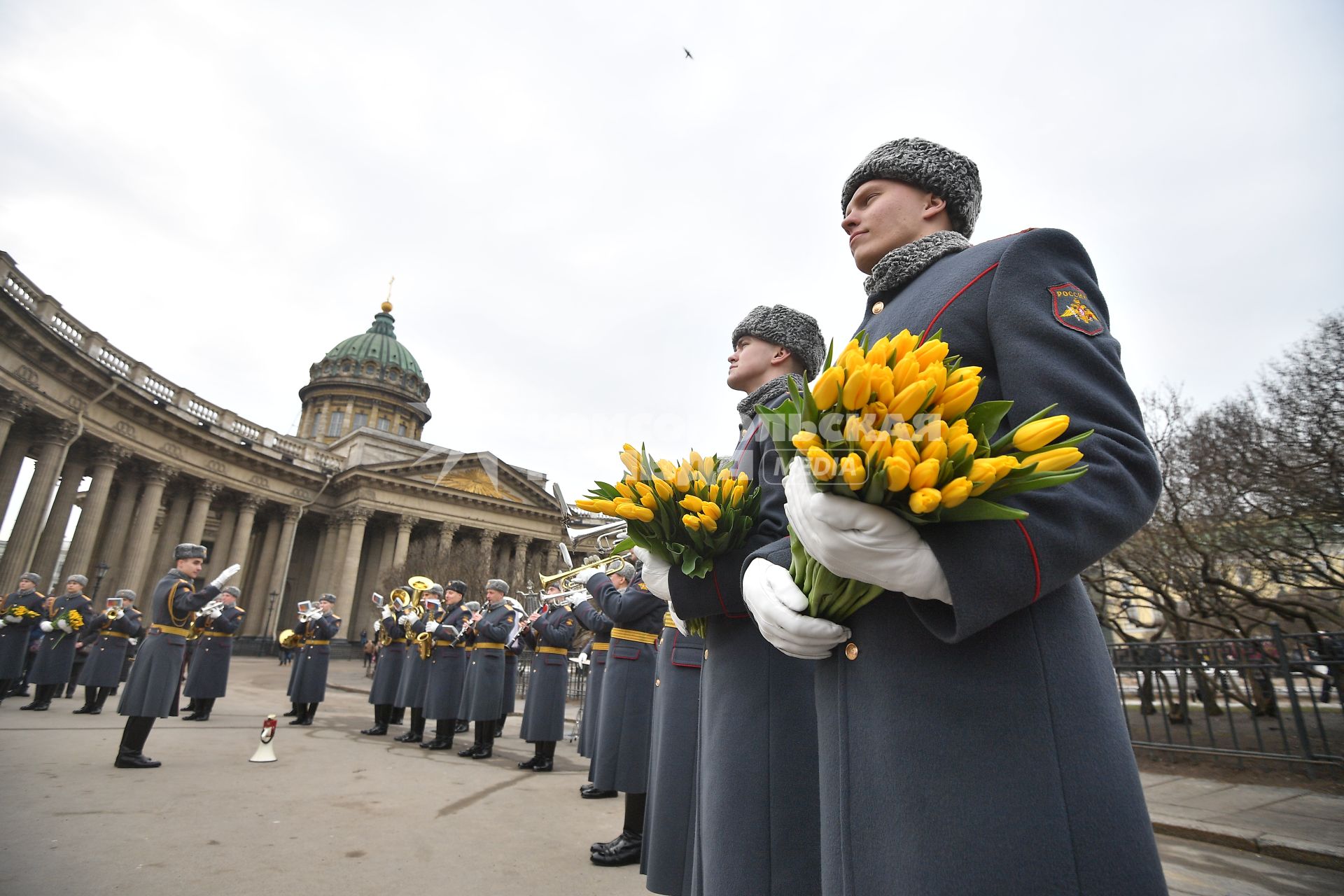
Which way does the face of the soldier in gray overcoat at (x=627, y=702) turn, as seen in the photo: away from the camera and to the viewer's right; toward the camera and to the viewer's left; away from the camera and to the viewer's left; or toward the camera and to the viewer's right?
away from the camera and to the viewer's left

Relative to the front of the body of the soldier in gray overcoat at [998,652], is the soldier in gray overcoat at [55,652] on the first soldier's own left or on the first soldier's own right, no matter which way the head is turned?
on the first soldier's own right

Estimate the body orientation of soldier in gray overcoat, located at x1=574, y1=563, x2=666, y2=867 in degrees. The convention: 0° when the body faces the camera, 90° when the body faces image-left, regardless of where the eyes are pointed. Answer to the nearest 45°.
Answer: approximately 90°

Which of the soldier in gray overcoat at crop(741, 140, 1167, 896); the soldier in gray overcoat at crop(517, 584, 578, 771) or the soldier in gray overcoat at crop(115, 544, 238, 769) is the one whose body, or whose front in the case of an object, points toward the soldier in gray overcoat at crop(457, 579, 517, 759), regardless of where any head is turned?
the soldier in gray overcoat at crop(115, 544, 238, 769)

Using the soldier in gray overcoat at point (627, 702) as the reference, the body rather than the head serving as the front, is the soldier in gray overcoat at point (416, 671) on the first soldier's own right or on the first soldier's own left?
on the first soldier's own right

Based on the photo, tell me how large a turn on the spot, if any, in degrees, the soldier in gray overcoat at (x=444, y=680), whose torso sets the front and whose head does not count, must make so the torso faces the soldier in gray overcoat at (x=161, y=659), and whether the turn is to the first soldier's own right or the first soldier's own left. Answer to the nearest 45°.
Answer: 0° — they already face them

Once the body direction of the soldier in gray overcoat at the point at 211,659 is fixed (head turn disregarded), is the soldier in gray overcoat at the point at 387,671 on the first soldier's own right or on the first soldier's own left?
on the first soldier's own left

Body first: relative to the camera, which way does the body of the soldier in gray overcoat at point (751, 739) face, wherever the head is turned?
to the viewer's left

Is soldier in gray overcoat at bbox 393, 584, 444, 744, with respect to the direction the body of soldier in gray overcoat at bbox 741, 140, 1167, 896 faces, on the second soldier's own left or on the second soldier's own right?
on the second soldier's own right

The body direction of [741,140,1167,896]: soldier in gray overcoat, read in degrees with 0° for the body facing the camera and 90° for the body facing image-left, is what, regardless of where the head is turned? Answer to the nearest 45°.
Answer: approximately 45°
